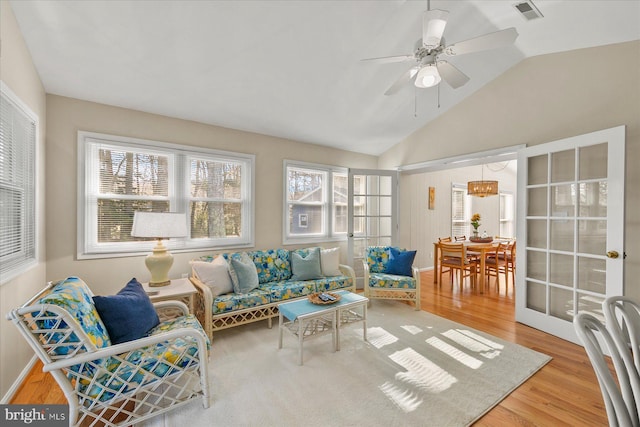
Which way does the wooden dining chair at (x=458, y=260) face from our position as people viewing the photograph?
facing away from the viewer and to the right of the viewer

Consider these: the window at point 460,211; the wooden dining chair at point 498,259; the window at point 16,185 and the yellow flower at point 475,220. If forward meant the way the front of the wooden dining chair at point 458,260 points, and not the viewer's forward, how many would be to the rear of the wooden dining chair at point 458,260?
1

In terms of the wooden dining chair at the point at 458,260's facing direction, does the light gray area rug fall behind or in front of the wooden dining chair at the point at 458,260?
behind

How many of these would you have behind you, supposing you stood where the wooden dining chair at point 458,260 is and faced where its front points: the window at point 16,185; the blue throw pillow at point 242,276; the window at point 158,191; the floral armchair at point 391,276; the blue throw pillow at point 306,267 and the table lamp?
6

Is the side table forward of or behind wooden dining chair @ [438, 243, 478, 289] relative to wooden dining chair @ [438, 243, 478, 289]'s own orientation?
behind

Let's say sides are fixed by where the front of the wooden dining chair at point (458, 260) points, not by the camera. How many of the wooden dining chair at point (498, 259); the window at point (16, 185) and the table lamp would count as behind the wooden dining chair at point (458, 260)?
2

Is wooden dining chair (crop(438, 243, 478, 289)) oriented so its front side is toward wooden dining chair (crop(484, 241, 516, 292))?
no

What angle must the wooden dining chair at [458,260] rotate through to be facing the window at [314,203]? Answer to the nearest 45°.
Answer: approximately 180°

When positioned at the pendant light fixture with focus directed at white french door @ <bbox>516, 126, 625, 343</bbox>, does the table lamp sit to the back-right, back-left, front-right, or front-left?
front-right

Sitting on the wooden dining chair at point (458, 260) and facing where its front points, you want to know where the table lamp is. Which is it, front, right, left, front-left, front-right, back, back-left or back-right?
back

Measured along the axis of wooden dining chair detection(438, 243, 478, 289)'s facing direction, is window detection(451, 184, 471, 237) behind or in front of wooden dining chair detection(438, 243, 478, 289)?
in front
